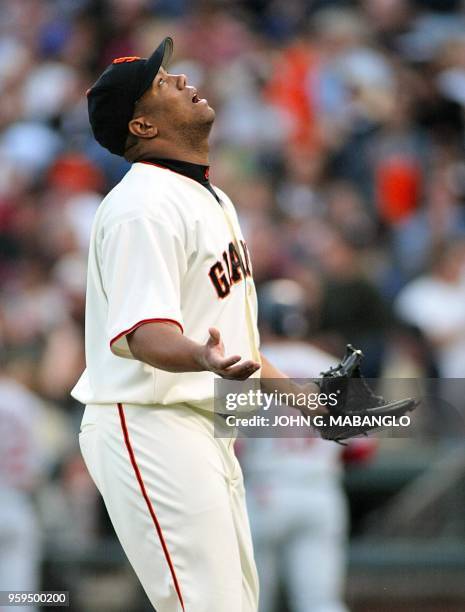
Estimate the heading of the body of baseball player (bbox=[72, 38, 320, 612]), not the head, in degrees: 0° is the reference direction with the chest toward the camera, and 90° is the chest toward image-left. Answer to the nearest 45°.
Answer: approximately 315°

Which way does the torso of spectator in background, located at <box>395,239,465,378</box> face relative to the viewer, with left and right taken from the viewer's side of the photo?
facing the viewer

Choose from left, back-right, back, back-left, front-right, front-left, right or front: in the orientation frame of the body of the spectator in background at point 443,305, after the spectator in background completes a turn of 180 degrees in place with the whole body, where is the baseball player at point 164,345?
back

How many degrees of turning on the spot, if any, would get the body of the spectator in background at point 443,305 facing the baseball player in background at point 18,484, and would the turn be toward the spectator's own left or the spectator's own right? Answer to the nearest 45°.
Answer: approximately 45° to the spectator's own right

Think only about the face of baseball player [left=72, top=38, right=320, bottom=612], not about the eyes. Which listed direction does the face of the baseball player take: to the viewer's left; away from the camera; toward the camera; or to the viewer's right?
to the viewer's right
